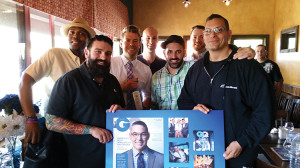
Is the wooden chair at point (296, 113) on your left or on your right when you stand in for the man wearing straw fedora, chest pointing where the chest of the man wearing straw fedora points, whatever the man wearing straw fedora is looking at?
on your left

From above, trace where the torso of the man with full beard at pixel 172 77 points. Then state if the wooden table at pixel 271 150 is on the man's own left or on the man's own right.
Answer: on the man's own left

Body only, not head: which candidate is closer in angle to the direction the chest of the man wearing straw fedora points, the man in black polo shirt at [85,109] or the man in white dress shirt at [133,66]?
the man in black polo shirt

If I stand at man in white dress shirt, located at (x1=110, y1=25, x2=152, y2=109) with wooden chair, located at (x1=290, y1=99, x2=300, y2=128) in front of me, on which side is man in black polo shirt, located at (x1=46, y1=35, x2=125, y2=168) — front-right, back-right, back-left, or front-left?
back-right

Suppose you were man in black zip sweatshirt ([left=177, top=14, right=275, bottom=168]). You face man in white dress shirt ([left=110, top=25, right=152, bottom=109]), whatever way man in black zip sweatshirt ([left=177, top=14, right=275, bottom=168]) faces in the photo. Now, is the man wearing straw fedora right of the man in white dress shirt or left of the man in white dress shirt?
left

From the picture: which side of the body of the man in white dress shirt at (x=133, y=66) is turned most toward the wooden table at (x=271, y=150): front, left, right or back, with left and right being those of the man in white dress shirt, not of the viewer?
left

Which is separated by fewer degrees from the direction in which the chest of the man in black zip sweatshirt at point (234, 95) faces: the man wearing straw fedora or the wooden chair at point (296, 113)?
the man wearing straw fedora

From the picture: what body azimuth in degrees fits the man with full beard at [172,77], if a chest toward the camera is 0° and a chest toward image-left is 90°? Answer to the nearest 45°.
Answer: approximately 0°
